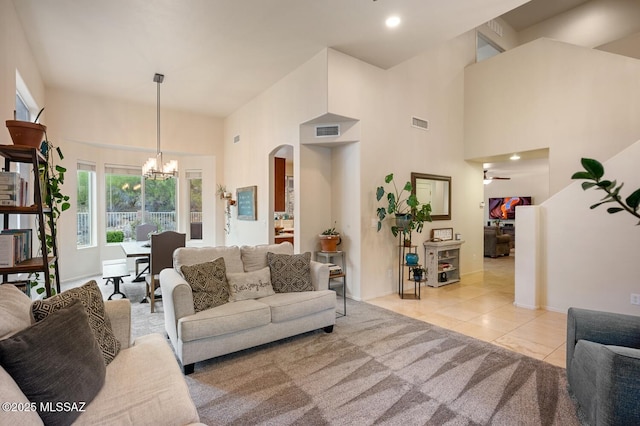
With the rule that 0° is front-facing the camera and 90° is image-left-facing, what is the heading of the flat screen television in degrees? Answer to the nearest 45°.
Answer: approximately 0°

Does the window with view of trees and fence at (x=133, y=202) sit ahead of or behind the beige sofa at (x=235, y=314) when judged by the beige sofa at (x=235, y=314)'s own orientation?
behind

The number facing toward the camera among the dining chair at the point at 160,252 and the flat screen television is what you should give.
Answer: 1

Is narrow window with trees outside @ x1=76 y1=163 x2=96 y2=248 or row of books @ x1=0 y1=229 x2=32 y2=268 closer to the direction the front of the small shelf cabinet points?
the row of books

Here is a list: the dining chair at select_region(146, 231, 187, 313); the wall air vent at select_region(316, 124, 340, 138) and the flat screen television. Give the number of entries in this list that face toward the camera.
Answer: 2

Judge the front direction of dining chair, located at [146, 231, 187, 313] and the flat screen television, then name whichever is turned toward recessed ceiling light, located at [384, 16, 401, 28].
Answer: the flat screen television

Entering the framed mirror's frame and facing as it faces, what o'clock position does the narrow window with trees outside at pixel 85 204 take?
The narrow window with trees outside is roughly at 4 o'clock from the framed mirror.

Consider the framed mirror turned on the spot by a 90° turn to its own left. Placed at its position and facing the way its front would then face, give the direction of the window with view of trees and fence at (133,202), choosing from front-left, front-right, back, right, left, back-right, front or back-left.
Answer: back-left

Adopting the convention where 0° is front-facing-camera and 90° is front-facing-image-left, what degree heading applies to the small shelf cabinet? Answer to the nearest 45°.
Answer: approximately 315°
